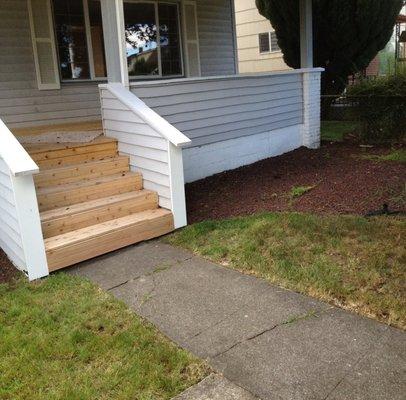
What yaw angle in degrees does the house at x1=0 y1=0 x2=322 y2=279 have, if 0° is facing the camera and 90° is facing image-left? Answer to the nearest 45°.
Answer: approximately 315°

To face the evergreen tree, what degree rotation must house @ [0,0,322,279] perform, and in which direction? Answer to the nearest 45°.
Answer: approximately 90° to its left

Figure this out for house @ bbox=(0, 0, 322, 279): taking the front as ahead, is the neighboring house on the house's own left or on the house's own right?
on the house's own left

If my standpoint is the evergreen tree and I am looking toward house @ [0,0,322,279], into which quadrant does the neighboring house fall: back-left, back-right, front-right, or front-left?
back-right

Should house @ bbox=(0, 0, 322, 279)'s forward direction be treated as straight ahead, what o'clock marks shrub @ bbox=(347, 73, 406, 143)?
The shrub is roughly at 10 o'clock from the house.
